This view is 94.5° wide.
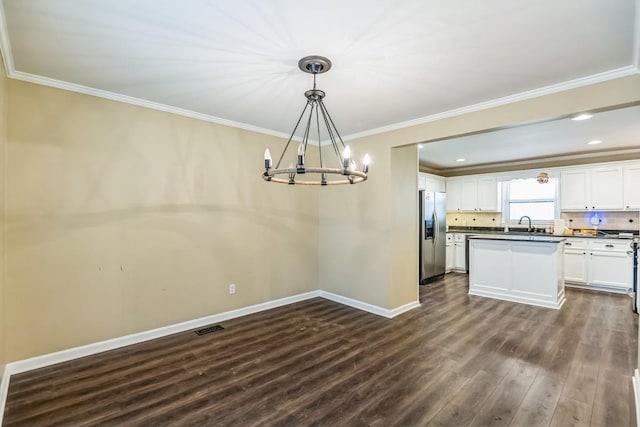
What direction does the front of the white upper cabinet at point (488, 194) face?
toward the camera

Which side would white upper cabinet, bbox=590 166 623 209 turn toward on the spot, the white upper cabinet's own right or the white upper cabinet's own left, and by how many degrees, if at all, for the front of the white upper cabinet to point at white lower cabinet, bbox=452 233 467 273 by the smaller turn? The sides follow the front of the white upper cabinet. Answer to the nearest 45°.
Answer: approximately 90° to the white upper cabinet's own right

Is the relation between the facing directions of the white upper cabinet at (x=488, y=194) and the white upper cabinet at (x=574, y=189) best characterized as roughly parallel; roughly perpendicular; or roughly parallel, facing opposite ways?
roughly parallel

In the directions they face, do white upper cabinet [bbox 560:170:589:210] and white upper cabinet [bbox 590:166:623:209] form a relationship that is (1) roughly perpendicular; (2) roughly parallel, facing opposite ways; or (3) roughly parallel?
roughly parallel

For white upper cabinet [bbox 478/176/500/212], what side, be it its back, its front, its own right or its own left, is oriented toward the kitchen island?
front

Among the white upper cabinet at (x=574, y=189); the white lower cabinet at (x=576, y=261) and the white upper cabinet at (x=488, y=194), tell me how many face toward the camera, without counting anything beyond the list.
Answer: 3

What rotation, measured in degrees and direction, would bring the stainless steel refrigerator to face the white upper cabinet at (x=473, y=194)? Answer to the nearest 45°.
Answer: approximately 90° to its left

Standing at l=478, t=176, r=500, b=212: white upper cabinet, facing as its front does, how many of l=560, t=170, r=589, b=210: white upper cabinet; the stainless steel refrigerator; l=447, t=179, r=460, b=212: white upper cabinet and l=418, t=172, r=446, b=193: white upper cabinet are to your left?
1

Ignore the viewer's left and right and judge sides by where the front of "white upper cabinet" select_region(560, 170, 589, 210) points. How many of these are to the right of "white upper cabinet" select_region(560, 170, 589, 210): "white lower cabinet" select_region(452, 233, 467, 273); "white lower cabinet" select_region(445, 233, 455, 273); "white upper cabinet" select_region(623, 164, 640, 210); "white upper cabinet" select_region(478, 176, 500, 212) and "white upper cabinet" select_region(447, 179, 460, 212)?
4

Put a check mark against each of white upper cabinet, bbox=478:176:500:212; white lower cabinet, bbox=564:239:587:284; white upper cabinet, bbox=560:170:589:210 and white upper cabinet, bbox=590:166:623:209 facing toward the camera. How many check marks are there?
4

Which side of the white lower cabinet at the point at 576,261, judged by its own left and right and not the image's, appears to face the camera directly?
front

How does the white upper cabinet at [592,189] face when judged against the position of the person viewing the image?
facing the viewer

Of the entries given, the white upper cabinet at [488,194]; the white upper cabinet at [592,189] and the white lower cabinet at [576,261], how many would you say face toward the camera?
3

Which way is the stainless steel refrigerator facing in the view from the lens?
facing the viewer and to the right of the viewer
